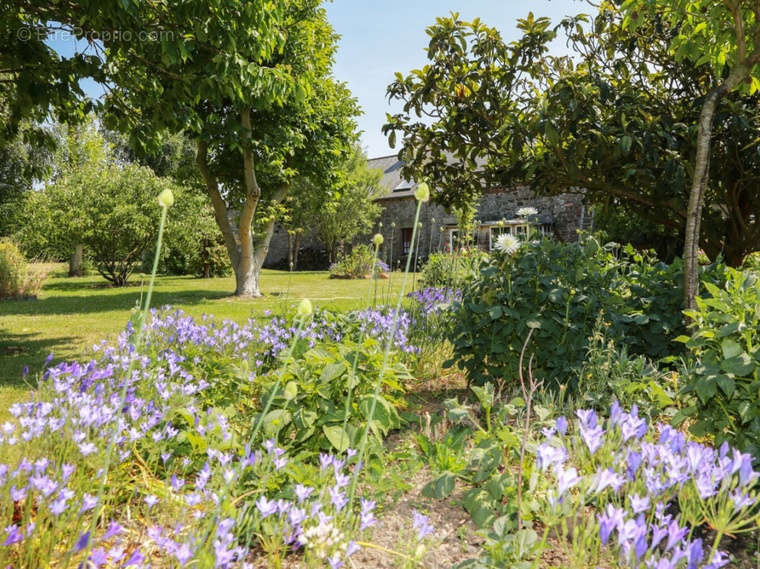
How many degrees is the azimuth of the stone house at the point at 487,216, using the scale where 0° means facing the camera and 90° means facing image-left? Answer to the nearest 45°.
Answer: approximately 0°

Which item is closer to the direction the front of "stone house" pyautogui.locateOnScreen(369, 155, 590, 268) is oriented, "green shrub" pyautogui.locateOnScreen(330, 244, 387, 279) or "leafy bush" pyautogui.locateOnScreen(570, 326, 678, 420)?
the leafy bush

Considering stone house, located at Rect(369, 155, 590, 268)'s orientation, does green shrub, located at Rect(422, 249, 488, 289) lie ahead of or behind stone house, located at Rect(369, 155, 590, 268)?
ahead

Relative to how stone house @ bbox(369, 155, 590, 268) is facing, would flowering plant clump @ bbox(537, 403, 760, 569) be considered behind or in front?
in front

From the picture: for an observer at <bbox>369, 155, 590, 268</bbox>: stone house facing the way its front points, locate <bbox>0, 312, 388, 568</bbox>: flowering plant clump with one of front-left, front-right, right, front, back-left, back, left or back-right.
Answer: front

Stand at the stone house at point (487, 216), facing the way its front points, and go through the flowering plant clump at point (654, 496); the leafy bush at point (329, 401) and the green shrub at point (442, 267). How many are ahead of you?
3

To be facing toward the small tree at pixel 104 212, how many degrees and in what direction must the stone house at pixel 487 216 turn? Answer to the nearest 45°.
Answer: approximately 45° to its right

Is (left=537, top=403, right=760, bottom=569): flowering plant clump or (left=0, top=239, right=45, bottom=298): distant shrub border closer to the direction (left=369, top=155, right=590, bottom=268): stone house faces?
the flowering plant clump

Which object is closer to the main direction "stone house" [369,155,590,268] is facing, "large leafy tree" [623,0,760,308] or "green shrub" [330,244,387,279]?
the large leafy tree

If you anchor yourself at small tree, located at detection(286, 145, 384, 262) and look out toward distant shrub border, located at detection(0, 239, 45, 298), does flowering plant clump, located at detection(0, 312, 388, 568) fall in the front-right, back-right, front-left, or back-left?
front-left

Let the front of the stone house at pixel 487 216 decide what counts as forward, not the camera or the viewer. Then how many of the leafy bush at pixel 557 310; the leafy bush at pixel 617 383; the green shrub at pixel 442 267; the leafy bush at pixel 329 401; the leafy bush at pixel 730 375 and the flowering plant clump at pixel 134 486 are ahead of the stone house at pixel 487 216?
6

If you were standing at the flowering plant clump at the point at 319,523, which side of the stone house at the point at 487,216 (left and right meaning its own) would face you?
front

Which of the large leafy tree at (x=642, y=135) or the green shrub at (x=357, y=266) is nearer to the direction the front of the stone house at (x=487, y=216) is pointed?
the large leafy tree

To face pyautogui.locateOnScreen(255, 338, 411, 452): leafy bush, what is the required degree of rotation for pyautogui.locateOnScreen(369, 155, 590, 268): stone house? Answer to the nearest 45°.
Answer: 0° — it already faces it

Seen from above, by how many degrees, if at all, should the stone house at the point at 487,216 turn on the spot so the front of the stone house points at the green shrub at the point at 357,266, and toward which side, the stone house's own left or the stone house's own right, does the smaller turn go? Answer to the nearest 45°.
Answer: approximately 45° to the stone house's own right

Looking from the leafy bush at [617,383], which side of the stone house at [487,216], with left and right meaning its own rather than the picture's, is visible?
front
